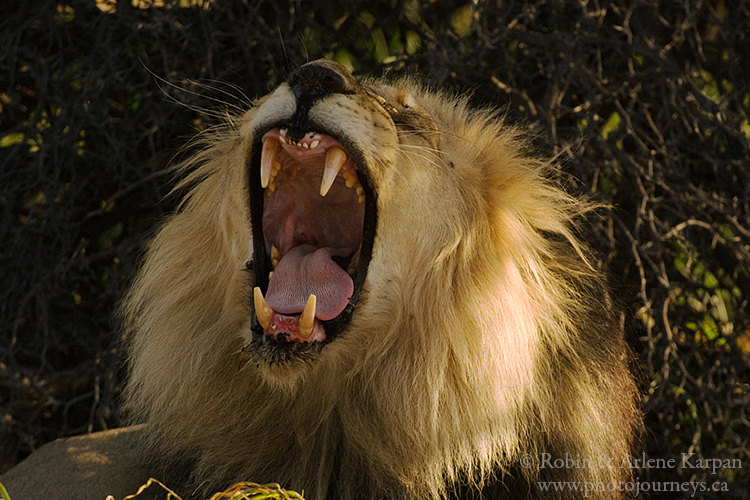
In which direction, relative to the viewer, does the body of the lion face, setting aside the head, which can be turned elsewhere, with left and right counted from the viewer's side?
facing the viewer and to the left of the viewer
